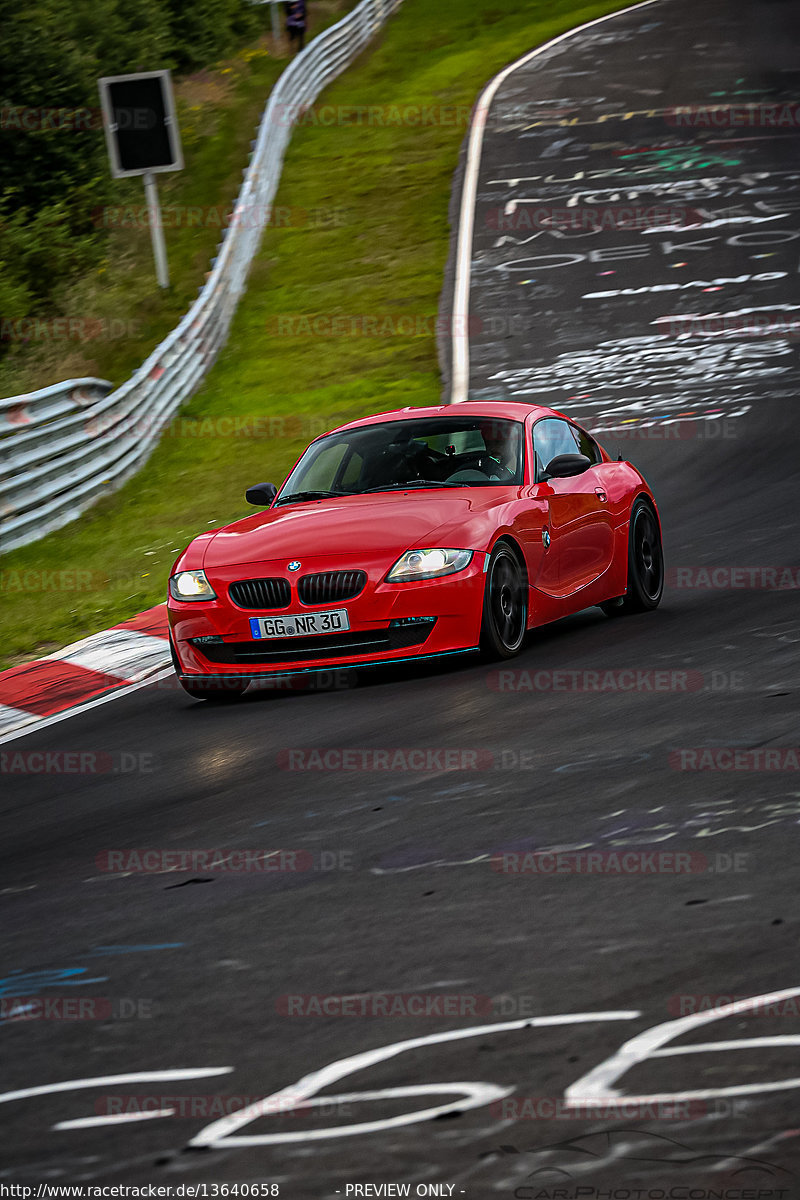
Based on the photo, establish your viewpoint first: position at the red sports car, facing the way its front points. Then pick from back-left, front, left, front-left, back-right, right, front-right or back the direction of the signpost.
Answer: back-right

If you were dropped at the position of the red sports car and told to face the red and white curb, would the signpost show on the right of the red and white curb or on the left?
right

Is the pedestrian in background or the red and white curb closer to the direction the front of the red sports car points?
the red and white curb

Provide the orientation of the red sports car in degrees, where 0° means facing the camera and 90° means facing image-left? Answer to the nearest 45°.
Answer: approximately 45°

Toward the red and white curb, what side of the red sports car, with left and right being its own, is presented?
right

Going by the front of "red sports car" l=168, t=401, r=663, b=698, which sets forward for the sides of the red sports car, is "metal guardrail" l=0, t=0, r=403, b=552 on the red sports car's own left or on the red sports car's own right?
on the red sports car's own right

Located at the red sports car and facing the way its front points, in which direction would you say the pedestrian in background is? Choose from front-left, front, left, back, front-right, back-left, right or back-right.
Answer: back-right

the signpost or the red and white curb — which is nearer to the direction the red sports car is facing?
the red and white curb

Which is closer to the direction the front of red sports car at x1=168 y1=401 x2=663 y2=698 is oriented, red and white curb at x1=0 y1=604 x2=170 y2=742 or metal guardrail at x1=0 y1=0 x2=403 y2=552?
the red and white curb

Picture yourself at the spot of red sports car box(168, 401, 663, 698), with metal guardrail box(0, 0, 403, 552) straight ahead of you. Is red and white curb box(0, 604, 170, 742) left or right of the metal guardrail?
left
